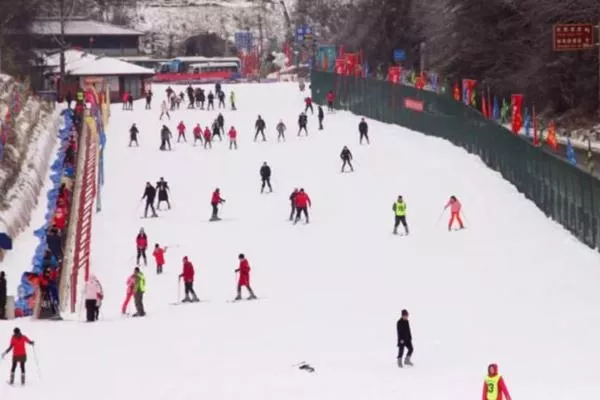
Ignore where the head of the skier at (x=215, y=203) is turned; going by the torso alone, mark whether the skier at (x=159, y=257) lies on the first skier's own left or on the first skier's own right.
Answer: on the first skier's own right

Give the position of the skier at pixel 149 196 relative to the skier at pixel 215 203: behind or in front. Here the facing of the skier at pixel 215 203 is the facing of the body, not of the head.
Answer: behind

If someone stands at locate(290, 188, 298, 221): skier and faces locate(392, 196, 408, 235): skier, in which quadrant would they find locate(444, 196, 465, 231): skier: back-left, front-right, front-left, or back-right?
front-left

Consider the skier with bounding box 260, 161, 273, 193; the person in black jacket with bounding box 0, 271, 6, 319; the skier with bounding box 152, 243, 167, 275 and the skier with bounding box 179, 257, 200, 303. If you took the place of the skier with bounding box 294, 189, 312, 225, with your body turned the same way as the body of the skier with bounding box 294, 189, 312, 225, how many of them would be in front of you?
1

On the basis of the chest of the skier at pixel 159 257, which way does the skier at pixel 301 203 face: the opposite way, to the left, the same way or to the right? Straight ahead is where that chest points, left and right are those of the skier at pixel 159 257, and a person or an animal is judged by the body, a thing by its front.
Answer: the same way

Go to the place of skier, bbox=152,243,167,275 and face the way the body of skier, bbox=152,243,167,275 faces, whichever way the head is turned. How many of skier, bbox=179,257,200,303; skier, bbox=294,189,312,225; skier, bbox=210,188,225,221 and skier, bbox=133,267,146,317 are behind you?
2
